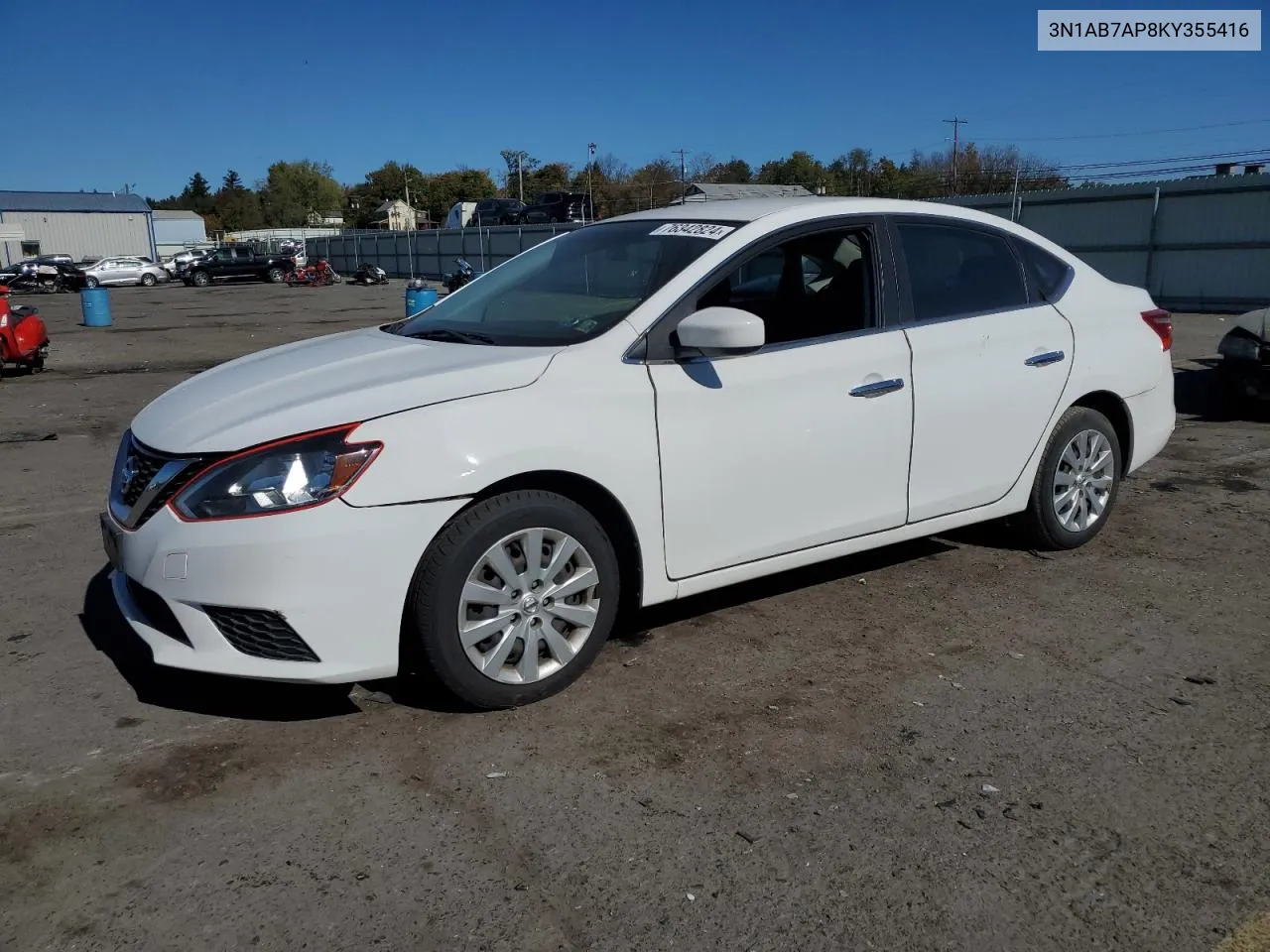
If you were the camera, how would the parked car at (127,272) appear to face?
facing to the left of the viewer

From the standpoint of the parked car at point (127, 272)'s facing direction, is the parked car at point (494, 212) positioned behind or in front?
behind

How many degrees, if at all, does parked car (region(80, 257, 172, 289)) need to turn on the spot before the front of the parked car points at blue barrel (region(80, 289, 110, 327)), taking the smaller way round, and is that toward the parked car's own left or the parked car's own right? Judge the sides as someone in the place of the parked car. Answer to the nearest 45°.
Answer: approximately 90° to the parked car's own left

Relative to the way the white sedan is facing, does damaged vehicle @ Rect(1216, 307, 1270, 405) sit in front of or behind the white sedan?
behind

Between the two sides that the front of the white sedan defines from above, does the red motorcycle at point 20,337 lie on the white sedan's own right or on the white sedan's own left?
on the white sedan's own right

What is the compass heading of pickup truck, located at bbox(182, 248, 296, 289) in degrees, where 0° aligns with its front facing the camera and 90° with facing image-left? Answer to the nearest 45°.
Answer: approximately 90°

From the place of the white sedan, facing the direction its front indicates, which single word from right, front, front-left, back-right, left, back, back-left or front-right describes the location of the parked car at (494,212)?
back-right

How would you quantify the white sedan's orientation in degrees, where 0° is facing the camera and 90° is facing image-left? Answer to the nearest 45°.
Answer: approximately 45°

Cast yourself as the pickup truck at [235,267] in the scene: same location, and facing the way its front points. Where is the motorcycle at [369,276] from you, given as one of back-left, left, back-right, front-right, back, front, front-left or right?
back-left
